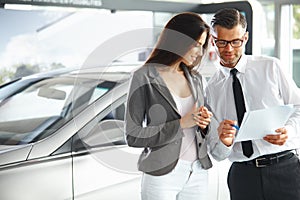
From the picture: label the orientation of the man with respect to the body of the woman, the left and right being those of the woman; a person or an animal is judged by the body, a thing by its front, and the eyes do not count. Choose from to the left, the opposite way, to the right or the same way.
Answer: to the right

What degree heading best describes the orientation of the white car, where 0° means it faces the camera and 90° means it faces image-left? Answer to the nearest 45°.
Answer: approximately 45°

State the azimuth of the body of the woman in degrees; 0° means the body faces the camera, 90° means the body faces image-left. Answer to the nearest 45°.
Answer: approximately 315°

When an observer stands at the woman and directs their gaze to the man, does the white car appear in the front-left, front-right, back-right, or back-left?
back-left

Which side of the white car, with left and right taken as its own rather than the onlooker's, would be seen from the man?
left

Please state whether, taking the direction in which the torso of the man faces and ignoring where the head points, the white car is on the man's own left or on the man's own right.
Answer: on the man's own right

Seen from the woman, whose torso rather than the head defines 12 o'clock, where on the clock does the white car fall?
The white car is roughly at 6 o'clock from the woman.

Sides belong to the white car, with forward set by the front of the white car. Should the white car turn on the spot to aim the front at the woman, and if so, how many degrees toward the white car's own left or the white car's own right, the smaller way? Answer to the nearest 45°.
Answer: approximately 90° to the white car's own left

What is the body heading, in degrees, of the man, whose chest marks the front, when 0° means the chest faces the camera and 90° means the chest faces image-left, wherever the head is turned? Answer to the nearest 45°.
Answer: approximately 45°
